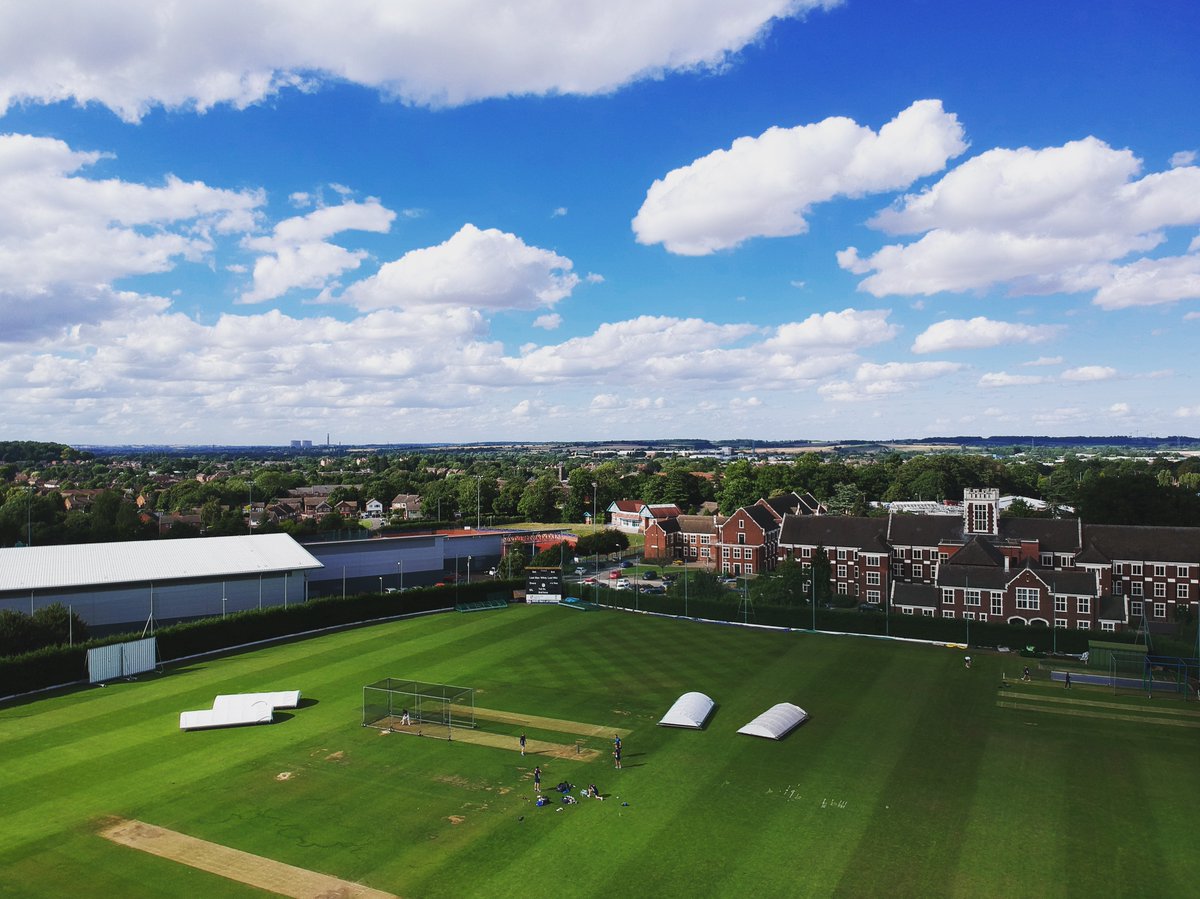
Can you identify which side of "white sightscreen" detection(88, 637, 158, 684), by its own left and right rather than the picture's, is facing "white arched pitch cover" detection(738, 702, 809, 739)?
front

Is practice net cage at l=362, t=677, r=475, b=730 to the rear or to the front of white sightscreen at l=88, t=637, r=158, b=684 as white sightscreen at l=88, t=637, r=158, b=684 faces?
to the front

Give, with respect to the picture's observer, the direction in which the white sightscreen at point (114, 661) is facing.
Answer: facing the viewer and to the right of the viewer

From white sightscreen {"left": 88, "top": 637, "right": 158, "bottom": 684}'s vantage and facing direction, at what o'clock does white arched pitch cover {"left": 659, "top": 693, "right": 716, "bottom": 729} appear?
The white arched pitch cover is roughly at 12 o'clock from the white sightscreen.
